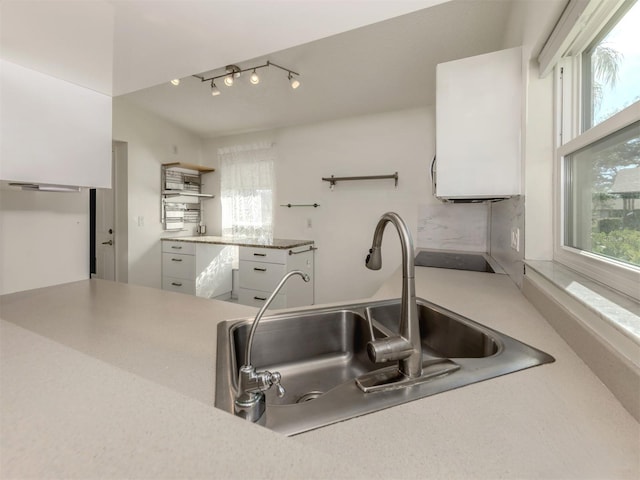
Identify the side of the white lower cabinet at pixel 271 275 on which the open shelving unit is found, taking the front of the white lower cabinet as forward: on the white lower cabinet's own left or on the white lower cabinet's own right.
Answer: on the white lower cabinet's own right

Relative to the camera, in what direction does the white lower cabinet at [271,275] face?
facing the viewer and to the left of the viewer

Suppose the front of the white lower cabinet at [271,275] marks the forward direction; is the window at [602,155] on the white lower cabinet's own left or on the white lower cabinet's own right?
on the white lower cabinet's own left

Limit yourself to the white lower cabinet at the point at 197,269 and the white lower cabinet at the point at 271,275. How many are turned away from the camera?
0

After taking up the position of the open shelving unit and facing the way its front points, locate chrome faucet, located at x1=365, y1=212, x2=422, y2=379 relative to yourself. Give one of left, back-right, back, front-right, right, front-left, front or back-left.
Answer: front-right

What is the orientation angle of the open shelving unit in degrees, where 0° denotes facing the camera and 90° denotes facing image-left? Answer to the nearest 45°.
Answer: approximately 315°

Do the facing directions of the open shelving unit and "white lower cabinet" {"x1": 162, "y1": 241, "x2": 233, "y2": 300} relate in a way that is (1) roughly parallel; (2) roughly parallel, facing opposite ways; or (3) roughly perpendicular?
roughly perpendicular

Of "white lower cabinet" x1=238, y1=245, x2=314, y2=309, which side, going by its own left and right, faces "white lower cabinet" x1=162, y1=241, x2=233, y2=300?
right

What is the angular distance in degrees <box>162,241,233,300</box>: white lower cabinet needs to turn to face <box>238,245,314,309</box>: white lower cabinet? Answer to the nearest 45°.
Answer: approximately 90° to its left
